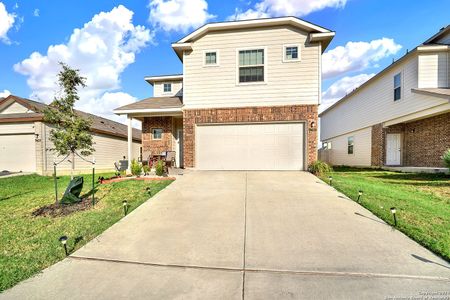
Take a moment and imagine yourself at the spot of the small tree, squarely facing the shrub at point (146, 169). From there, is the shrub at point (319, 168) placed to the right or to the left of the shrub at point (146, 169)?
right

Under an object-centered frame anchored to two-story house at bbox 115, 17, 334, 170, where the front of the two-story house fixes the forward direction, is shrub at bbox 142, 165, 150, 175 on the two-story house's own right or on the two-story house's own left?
on the two-story house's own right

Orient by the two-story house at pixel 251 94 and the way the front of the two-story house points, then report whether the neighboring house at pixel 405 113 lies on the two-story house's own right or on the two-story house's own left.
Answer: on the two-story house's own left

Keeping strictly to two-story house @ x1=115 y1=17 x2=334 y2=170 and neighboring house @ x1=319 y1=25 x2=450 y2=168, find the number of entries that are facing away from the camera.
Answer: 0

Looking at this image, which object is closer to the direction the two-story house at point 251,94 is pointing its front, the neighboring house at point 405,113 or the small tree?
the small tree

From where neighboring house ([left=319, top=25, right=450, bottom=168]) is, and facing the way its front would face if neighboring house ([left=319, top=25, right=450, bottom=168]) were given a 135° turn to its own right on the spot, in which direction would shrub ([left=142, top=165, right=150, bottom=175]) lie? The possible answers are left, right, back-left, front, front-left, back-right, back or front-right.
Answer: front-left

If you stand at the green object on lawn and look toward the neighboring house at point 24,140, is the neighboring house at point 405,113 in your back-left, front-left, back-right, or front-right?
back-right

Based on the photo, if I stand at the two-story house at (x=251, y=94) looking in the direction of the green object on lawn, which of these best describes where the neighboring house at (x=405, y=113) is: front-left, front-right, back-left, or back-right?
back-left

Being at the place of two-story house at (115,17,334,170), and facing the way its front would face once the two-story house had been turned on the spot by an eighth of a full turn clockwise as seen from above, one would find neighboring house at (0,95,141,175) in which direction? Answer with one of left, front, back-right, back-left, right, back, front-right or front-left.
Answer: front-right

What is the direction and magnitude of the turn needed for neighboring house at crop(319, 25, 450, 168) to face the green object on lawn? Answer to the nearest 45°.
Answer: approximately 90° to its right

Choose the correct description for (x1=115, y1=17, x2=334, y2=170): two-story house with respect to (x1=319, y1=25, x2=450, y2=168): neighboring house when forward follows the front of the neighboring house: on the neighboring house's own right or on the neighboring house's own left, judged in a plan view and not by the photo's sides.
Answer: on the neighboring house's own right

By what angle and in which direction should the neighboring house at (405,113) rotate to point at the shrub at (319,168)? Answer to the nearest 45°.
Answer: approximately 90° to its right

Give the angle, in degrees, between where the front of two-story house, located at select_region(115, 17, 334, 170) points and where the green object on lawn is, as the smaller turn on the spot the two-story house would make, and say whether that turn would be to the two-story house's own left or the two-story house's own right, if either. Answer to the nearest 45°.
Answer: approximately 45° to the two-story house's own right

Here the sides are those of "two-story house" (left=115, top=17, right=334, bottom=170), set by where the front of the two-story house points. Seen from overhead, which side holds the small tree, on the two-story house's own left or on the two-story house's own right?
on the two-story house's own right
